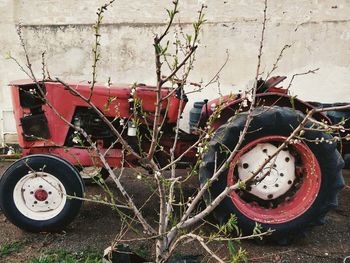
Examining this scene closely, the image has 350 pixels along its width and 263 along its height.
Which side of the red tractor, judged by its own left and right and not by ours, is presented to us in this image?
left
